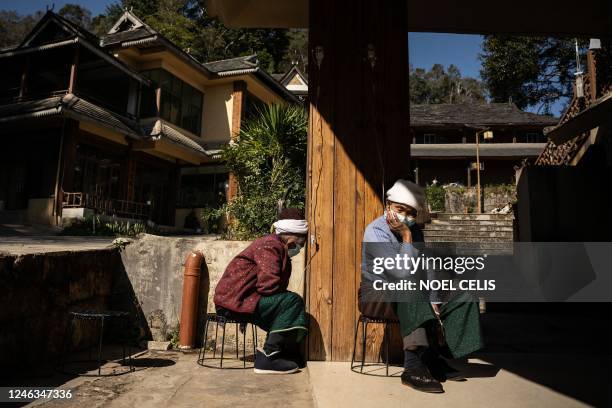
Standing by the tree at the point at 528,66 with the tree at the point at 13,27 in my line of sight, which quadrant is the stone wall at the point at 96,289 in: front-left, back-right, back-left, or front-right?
front-left

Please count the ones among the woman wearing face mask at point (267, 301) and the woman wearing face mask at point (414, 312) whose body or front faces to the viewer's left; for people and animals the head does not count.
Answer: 0

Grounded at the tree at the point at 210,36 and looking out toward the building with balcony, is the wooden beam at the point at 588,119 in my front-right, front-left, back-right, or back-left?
front-left

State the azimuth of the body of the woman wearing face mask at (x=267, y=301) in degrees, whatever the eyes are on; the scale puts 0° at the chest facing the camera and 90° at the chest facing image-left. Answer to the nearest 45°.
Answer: approximately 270°

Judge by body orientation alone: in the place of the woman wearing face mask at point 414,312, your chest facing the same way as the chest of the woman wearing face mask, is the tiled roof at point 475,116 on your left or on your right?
on your left

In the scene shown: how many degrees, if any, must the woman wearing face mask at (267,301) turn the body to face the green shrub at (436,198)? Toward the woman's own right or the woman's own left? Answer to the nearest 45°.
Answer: approximately 45° to the woman's own left

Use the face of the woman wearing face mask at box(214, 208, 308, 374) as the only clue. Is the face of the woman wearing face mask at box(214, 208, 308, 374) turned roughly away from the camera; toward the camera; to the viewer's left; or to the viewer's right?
to the viewer's right

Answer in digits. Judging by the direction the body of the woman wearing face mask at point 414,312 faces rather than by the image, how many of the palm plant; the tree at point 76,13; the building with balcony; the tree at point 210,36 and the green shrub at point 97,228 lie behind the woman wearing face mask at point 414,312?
5

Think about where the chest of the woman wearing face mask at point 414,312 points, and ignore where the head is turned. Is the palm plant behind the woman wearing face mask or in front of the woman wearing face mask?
behind

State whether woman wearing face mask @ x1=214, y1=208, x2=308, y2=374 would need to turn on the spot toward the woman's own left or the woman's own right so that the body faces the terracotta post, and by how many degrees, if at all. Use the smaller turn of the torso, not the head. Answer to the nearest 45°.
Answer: approximately 135° to the woman's own left

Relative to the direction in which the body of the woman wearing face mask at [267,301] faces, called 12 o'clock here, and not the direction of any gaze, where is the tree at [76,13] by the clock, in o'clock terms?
The tree is roughly at 8 o'clock from the woman wearing face mask.

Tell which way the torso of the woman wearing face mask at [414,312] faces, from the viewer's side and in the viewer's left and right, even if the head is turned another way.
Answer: facing the viewer and to the right of the viewer

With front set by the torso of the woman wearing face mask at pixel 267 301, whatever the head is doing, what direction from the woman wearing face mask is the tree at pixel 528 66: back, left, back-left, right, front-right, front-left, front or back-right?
front-left

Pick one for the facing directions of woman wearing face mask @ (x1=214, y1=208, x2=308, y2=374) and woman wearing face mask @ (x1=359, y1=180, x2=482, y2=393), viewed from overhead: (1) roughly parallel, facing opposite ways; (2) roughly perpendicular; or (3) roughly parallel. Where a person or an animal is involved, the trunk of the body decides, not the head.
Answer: roughly perpendicular
